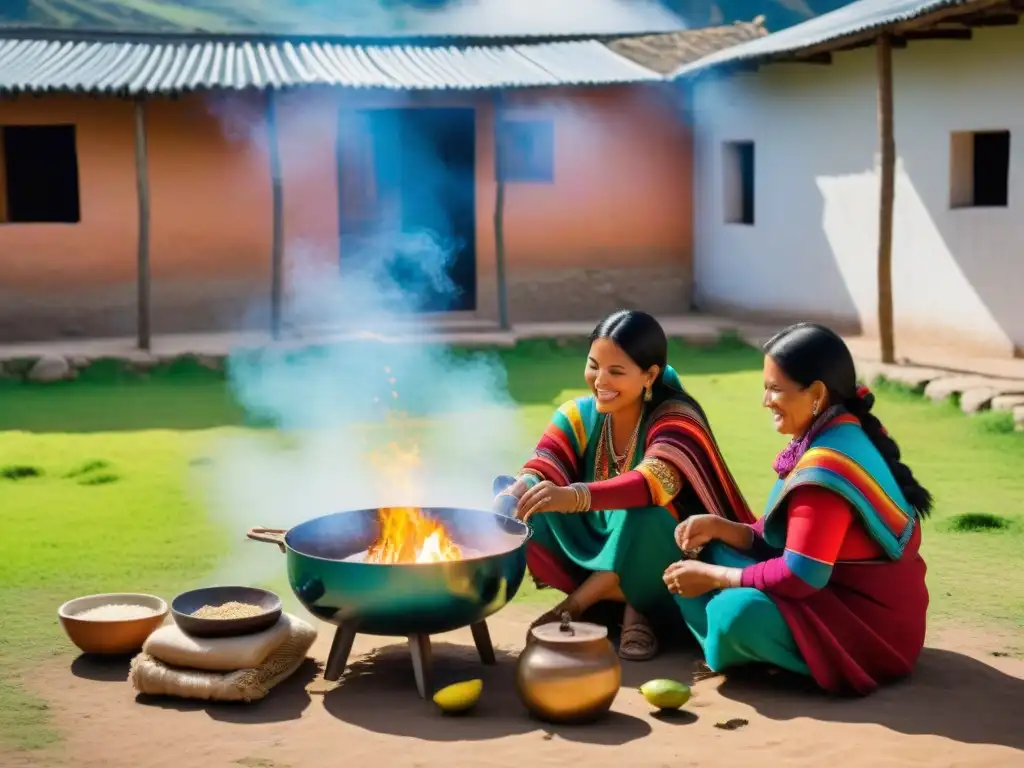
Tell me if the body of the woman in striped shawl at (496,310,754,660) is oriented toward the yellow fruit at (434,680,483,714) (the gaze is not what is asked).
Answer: yes

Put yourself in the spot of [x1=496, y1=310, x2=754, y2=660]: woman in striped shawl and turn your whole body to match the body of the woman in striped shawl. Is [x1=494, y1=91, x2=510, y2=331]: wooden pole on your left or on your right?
on your right

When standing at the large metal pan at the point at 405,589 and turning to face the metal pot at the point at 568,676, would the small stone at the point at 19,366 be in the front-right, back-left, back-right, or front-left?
back-left

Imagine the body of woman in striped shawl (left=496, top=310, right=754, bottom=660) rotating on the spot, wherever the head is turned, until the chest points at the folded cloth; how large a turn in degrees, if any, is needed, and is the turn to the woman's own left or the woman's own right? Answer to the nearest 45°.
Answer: approximately 45° to the woman's own right

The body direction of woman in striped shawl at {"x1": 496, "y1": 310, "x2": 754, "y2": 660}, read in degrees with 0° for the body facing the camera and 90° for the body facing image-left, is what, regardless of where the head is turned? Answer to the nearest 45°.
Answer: approximately 45°

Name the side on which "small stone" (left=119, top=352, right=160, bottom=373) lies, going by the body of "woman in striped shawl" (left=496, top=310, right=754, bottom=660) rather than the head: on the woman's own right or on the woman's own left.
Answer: on the woman's own right

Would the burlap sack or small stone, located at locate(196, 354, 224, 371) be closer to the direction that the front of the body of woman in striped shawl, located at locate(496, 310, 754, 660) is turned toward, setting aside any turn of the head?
the burlap sack

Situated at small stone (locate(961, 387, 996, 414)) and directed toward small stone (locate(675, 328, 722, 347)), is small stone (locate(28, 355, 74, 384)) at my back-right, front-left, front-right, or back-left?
front-left

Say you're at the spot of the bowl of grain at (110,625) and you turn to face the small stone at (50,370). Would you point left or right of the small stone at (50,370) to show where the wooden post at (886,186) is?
right

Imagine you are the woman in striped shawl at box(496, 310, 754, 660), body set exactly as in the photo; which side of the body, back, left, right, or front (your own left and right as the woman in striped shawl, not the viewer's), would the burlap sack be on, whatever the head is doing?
front

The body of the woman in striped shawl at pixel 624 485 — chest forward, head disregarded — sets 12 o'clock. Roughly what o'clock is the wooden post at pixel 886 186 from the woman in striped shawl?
The wooden post is roughly at 5 o'clock from the woman in striped shawl.

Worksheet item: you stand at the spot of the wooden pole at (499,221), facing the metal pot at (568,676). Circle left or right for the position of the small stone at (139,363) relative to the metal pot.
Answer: right

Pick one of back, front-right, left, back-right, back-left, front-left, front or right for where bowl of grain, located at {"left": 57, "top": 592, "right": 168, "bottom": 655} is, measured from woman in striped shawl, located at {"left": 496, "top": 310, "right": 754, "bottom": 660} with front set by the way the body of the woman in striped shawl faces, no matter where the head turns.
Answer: front-right

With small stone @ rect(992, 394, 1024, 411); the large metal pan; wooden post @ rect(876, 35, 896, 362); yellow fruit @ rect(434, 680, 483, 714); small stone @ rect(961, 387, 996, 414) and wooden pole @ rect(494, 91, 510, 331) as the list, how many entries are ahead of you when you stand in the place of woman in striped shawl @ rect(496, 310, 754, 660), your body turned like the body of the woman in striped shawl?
2

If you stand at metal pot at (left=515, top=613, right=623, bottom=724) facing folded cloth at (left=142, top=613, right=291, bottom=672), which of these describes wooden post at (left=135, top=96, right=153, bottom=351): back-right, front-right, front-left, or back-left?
front-right

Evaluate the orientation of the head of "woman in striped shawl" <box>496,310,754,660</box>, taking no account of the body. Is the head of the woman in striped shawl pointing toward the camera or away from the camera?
toward the camera

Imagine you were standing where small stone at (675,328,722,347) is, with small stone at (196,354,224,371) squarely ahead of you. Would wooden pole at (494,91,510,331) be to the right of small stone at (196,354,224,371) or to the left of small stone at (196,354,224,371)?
right

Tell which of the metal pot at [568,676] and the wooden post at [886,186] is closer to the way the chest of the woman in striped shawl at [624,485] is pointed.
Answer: the metal pot
